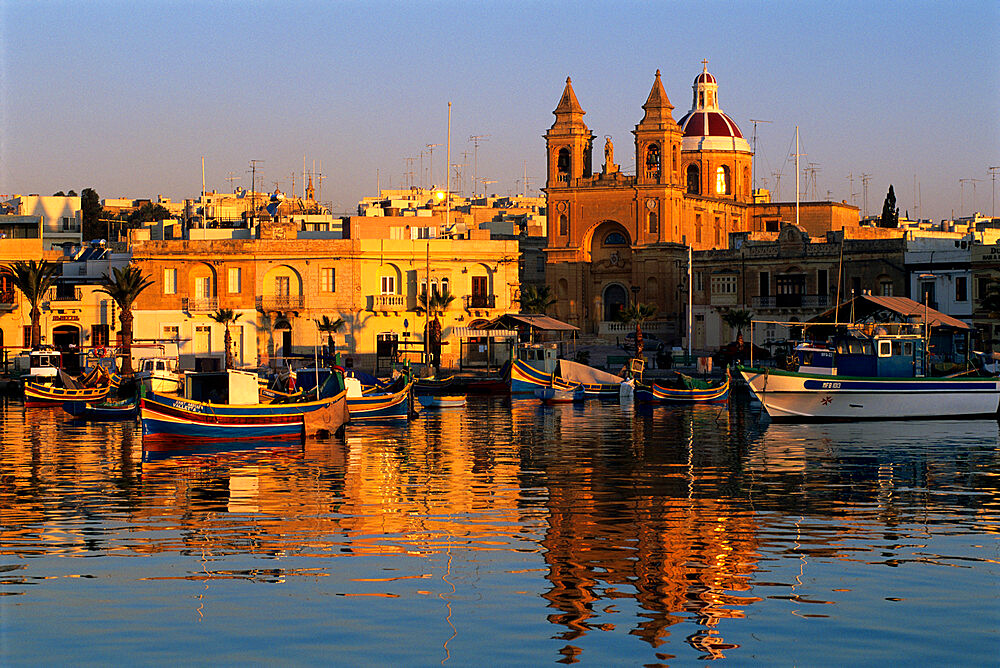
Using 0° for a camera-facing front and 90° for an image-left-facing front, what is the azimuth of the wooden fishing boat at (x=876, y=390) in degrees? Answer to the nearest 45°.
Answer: approximately 90°

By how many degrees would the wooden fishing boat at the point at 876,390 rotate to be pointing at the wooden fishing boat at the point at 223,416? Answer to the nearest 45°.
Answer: approximately 45° to its left
